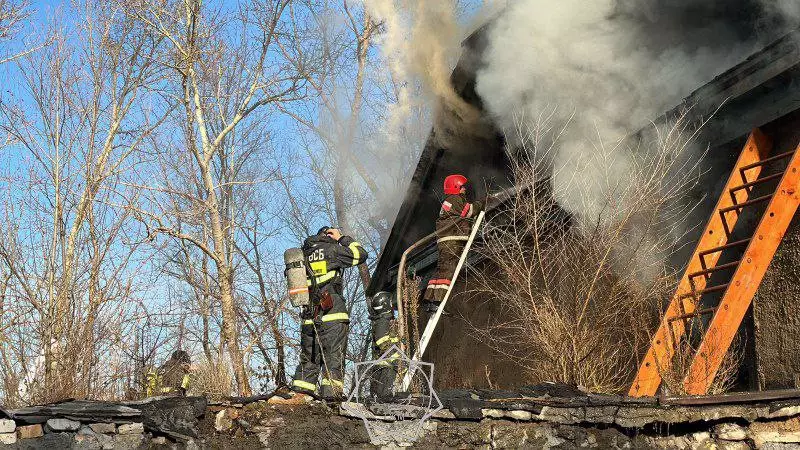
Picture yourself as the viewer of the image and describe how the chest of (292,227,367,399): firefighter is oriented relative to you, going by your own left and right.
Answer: facing away from the viewer and to the right of the viewer

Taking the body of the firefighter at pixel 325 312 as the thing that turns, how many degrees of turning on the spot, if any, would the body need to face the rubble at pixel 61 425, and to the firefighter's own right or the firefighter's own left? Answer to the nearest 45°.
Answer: approximately 180°
